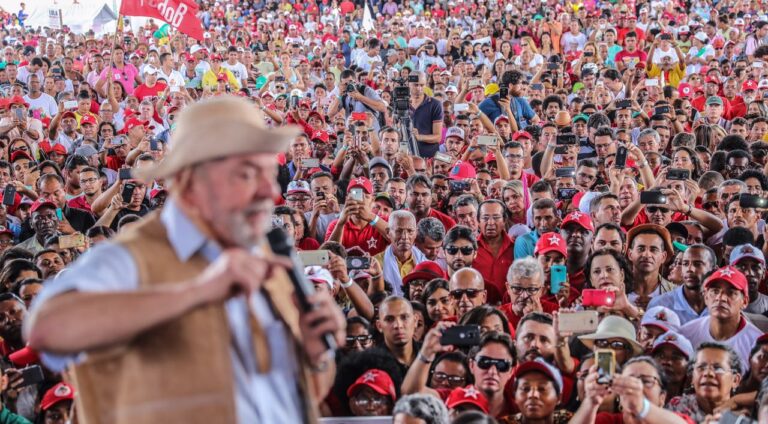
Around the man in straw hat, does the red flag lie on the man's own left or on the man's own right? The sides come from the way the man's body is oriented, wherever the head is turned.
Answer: on the man's own left

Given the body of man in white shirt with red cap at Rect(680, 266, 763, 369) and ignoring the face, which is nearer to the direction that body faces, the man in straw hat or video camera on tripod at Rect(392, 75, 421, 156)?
the man in straw hat

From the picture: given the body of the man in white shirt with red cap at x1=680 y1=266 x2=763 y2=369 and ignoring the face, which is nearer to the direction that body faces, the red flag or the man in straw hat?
the man in straw hat

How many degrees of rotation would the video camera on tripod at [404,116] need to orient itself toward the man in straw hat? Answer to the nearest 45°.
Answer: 0° — it already faces them

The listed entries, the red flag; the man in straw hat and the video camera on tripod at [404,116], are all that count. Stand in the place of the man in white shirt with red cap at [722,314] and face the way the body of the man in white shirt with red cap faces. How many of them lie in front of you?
1

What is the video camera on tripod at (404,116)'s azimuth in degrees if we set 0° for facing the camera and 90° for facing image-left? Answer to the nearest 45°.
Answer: approximately 0°

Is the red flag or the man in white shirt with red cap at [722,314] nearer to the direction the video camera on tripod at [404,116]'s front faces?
the man in white shirt with red cap

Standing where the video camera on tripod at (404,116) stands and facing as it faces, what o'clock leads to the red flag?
The red flag is roughly at 4 o'clock from the video camera on tripod.

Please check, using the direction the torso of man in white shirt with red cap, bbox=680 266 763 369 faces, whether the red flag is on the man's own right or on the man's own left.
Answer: on the man's own right

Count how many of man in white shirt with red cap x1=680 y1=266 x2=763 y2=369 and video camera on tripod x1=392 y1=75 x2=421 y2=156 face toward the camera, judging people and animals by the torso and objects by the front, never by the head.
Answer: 2

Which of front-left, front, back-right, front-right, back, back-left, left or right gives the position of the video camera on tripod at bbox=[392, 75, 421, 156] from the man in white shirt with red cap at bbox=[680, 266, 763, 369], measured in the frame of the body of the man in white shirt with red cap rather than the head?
back-right
